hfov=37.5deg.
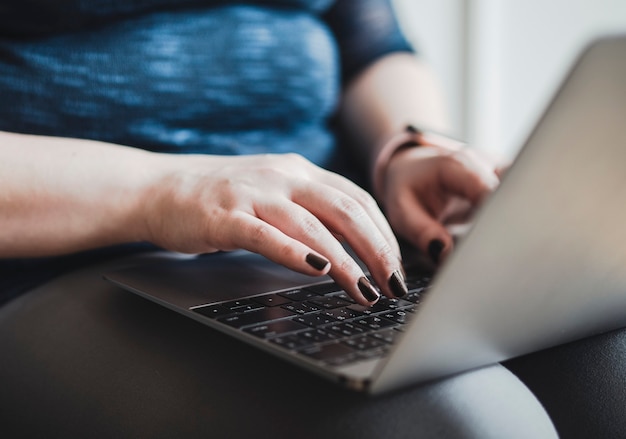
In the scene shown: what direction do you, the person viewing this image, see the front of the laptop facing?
facing away from the viewer and to the left of the viewer

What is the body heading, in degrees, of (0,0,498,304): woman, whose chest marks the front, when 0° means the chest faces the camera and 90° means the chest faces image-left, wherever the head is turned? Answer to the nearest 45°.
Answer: approximately 315°
